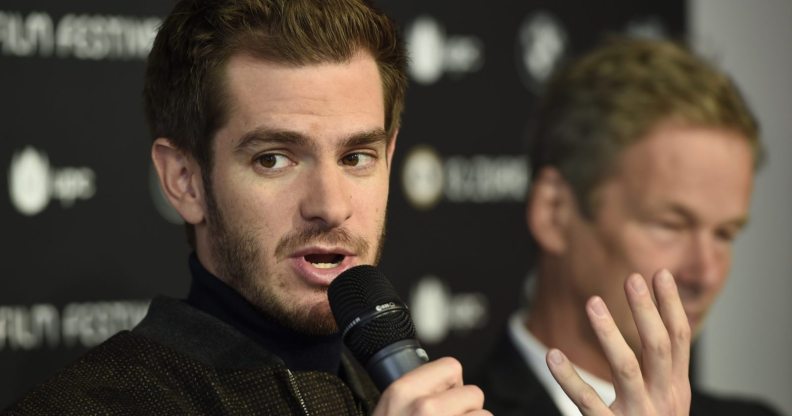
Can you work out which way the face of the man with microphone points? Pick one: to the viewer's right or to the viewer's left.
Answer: to the viewer's right

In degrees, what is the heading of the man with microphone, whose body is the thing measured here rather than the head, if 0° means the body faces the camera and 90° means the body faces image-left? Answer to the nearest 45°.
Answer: approximately 315°
